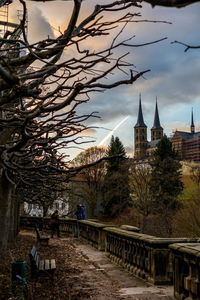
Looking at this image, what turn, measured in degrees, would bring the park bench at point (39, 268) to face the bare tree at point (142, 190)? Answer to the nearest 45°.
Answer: approximately 90° to its left

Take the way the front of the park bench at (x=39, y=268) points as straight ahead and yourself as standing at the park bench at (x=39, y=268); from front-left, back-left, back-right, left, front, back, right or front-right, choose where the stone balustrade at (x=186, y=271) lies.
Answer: front-right

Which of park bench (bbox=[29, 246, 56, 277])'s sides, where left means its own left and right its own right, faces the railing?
front

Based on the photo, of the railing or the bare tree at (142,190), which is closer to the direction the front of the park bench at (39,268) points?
the railing

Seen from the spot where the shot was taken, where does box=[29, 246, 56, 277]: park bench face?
facing to the right of the viewer
